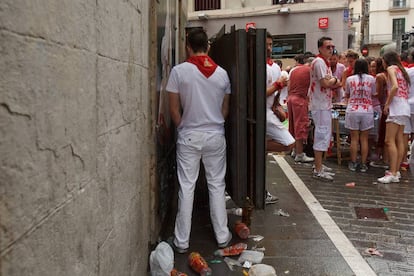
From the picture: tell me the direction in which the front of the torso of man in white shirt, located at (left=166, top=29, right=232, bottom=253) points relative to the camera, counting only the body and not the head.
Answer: away from the camera

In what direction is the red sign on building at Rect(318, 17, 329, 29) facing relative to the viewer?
toward the camera

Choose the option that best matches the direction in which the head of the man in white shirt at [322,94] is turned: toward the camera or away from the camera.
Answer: toward the camera

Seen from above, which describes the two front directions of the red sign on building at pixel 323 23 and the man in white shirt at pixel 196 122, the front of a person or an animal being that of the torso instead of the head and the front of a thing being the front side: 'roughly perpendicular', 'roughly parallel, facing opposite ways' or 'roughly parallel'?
roughly parallel, facing opposite ways

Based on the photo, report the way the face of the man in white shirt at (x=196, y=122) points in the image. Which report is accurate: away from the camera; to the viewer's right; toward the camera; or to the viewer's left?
away from the camera

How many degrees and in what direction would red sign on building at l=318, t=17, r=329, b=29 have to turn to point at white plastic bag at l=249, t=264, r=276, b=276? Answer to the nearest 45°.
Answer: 0° — it already faces it

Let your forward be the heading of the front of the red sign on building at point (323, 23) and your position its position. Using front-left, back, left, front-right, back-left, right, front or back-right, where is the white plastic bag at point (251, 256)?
front

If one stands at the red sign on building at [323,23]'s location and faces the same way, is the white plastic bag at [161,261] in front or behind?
in front

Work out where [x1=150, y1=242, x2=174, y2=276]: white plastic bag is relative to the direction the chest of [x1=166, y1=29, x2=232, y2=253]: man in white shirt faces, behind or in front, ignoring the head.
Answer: behind
